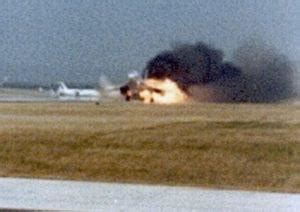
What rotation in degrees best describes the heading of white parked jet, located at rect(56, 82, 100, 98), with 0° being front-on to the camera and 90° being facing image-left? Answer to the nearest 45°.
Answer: approximately 270°

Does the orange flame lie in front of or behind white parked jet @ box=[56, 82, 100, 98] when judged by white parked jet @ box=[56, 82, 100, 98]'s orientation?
in front

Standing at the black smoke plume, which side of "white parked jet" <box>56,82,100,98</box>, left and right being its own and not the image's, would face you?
front
